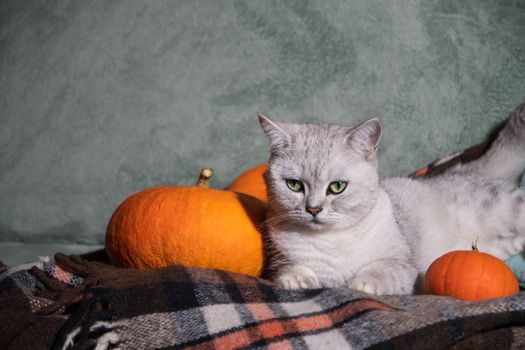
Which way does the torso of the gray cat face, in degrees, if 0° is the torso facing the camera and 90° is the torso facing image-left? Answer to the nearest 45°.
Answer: approximately 45°

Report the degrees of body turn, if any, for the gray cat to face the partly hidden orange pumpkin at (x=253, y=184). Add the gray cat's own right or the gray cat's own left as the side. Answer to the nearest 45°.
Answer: approximately 90° to the gray cat's own right
